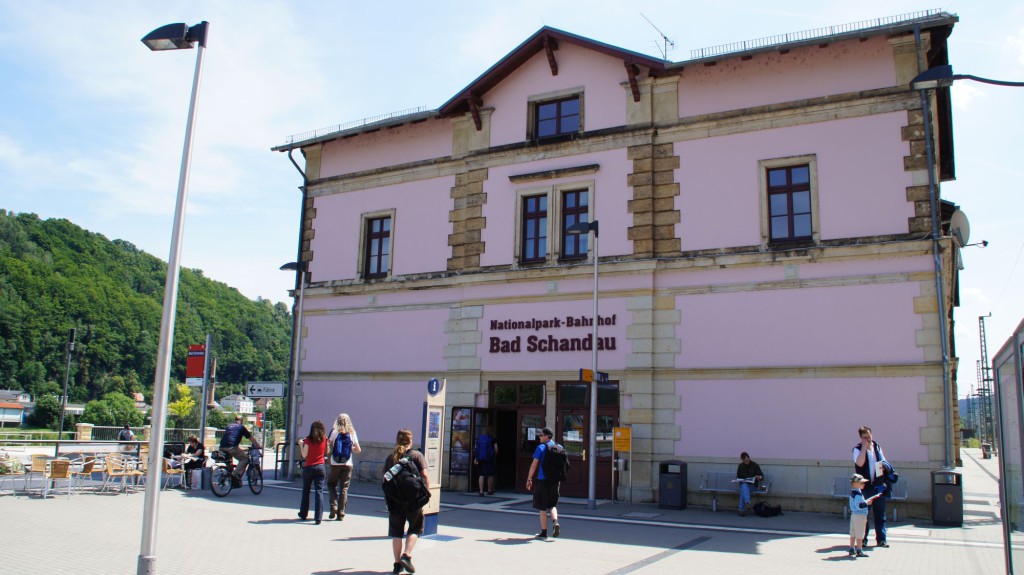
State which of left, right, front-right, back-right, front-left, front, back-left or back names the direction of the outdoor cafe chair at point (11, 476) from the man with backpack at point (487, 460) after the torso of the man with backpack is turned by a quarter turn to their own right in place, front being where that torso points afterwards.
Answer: back

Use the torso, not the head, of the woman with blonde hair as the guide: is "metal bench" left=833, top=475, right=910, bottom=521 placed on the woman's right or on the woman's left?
on the woman's right

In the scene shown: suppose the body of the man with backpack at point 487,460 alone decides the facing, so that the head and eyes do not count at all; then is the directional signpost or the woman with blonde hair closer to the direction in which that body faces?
the directional signpost

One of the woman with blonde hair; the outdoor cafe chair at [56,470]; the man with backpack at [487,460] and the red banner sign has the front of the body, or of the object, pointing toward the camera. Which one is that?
the red banner sign

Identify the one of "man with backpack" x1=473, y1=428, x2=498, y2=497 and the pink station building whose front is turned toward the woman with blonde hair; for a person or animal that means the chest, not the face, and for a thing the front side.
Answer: the pink station building

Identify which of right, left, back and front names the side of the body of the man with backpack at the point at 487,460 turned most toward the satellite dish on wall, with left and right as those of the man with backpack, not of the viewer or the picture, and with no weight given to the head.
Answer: right

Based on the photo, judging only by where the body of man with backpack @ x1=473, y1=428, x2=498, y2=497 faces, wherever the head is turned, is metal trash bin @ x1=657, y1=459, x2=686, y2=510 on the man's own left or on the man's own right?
on the man's own right

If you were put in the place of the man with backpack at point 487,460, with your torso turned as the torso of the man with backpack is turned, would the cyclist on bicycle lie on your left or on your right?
on your left

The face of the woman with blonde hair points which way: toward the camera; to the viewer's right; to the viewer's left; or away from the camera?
away from the camera

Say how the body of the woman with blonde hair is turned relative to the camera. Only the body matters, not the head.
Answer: away from the camera

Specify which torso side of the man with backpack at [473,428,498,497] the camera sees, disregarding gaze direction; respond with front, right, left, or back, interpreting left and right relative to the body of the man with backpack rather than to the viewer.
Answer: back

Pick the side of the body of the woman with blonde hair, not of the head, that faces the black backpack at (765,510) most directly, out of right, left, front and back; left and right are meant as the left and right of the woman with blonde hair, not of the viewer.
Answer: right

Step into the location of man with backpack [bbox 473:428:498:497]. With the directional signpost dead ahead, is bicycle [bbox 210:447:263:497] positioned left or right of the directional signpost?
left

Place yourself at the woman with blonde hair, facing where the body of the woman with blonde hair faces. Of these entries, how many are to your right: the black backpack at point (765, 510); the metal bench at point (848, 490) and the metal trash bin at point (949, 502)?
3
